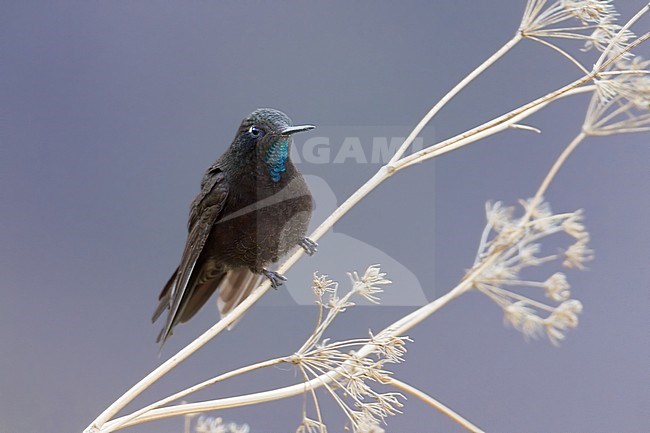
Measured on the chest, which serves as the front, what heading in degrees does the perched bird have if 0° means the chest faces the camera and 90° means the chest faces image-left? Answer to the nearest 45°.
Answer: approximately 315°
